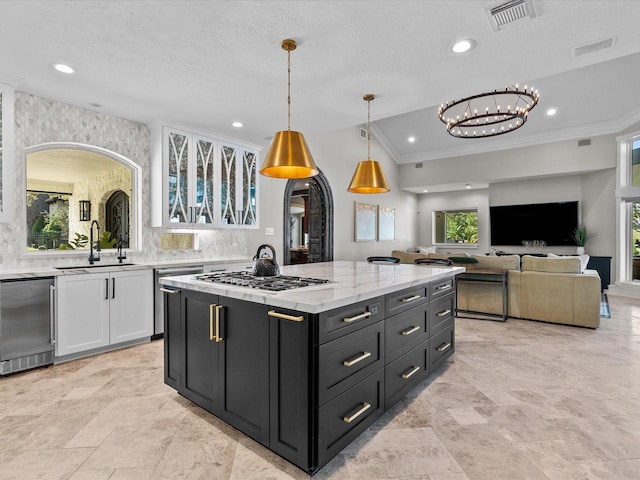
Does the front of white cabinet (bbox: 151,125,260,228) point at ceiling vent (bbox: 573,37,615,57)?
yes

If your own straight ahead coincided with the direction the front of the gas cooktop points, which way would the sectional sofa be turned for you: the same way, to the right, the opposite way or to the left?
the opposite way

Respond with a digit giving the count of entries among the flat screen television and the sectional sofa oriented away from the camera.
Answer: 1

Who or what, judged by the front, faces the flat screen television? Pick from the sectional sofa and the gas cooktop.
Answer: the sectional sofa

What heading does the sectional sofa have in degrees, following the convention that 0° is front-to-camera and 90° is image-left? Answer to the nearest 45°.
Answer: approximately 180°

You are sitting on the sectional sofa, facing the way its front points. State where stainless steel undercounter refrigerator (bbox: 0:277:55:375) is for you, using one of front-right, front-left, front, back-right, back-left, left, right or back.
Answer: back-left

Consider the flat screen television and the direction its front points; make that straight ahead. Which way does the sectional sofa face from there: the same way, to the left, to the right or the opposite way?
the opposite way
